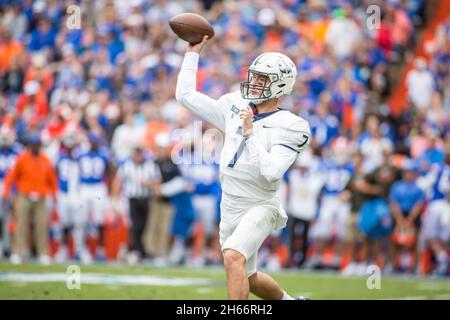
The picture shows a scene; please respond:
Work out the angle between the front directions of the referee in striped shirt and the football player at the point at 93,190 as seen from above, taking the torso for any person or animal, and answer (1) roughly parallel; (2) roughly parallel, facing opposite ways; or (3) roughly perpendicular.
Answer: roughly parallel

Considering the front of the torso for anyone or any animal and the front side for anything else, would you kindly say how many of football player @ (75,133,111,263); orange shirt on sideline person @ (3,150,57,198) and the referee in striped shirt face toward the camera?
3

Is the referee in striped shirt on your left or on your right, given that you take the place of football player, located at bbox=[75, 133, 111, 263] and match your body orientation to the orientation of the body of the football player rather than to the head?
on your left

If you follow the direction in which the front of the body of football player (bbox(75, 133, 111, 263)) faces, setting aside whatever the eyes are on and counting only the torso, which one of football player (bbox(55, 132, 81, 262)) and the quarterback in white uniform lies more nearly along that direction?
the quarterback in white uniform

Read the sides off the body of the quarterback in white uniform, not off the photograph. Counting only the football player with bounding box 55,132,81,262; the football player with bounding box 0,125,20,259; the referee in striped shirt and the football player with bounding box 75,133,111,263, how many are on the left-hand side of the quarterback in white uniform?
0

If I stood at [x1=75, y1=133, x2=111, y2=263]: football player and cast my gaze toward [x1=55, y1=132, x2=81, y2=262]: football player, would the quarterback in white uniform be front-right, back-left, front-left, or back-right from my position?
back-left

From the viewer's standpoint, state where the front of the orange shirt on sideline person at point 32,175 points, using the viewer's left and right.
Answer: facing the viewer

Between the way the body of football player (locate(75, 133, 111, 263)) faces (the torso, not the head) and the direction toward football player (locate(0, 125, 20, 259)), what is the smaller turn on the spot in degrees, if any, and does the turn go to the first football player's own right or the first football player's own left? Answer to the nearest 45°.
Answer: approximately 90° to the first football player's own right

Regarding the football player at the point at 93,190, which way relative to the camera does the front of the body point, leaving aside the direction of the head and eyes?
toward the camera

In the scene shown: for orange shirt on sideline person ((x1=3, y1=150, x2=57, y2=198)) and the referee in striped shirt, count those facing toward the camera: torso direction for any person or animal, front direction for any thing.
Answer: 2

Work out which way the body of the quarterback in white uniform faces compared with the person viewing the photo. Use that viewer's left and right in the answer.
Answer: facing the viewer and to the left of the viewer

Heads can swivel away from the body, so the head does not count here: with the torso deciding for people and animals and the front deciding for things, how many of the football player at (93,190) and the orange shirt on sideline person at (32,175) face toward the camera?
2

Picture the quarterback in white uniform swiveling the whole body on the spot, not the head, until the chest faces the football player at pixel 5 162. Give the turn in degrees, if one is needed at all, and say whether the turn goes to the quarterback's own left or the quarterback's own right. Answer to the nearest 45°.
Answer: approximately 90° to the quarterback's own right
